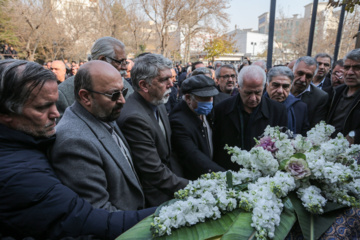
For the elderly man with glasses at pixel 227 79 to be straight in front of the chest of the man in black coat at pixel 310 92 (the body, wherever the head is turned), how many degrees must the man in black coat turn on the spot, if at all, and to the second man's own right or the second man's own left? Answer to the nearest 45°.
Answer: approximately 90° to the second man's own right

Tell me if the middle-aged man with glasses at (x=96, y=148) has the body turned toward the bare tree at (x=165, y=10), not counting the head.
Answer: no

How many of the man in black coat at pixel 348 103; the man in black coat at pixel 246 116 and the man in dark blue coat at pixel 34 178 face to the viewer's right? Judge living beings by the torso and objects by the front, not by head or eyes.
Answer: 1

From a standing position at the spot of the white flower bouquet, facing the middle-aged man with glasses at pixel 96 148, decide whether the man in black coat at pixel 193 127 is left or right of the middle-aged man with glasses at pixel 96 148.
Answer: right

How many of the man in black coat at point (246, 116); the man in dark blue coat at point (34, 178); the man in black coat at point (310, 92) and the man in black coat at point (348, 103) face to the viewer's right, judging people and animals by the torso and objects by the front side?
1

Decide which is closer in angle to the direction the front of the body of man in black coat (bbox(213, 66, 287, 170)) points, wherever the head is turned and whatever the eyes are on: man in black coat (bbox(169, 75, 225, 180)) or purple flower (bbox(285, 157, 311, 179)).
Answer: the purple flower

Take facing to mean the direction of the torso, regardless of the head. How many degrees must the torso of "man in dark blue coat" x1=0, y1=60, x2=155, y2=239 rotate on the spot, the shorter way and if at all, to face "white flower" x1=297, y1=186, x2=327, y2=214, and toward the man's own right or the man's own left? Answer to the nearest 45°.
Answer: approximately 45° to the man's own right

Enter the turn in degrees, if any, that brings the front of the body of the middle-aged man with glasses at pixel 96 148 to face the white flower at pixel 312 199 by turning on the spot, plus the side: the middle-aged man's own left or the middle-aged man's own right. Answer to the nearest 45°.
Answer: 0° — they already face it

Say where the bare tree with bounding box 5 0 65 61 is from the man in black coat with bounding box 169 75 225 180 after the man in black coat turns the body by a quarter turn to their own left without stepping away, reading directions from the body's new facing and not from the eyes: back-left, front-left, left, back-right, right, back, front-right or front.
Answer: left

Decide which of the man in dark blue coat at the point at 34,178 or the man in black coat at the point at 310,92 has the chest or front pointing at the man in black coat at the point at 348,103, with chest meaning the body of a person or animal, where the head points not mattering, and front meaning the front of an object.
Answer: the man in dark blue coat at the point at 34,178

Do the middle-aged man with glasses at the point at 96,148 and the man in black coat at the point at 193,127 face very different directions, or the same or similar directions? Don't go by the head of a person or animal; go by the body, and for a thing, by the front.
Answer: same or similar directions

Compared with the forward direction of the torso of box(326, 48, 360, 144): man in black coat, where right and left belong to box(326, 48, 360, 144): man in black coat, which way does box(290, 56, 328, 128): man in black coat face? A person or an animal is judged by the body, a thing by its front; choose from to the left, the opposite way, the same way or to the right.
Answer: the same way

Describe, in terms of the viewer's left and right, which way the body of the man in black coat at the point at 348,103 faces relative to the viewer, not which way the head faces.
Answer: facing the viewer and to the left of the viewer

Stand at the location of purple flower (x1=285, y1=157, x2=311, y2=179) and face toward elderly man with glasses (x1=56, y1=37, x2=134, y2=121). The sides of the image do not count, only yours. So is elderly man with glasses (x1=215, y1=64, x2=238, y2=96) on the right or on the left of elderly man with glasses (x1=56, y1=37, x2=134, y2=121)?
right

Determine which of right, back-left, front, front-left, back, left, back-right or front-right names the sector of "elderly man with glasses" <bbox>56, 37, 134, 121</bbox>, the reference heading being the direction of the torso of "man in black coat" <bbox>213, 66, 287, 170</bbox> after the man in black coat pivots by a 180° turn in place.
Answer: left

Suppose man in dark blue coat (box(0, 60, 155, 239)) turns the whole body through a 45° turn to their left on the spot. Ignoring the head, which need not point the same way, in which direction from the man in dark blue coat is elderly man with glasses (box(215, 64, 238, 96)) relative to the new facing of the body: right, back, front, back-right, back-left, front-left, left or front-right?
front

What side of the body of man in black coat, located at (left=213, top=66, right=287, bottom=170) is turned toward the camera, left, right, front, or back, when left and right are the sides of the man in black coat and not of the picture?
front
